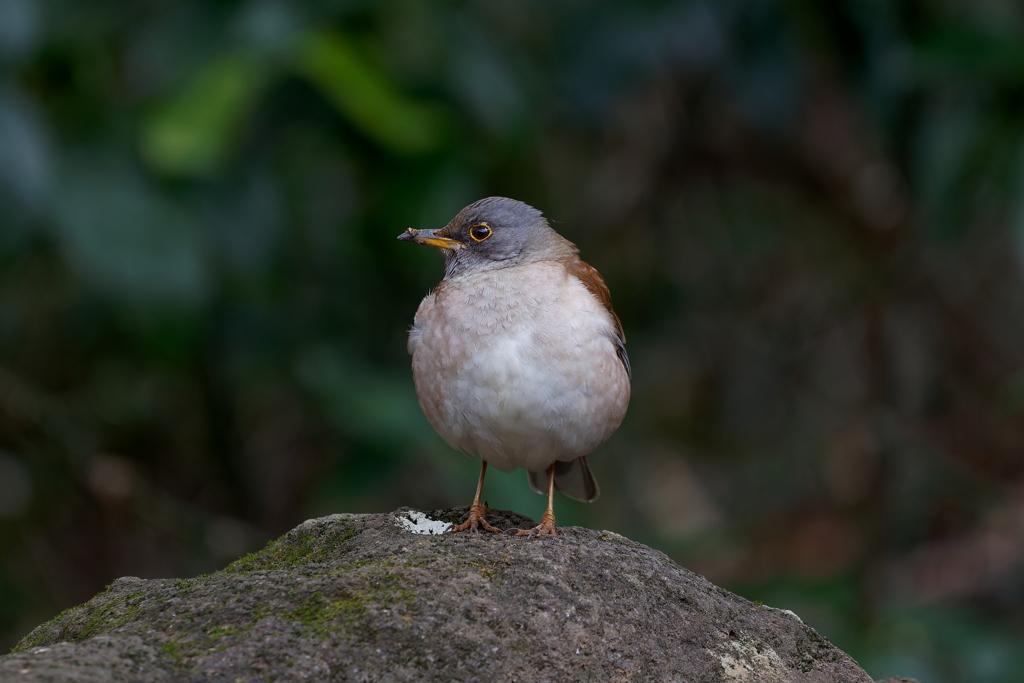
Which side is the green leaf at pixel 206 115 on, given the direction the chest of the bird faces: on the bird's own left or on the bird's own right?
on the bird's own right

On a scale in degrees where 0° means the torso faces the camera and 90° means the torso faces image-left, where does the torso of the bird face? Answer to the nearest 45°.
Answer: approximately 45°
